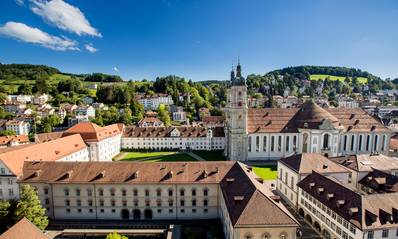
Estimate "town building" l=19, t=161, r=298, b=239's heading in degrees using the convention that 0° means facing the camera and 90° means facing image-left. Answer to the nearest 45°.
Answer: approximately 0°

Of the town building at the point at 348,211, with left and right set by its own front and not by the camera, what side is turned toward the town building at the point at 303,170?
right

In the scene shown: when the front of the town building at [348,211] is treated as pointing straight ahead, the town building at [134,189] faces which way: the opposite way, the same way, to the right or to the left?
to the left

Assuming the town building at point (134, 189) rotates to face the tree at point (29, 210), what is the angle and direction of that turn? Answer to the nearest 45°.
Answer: approximately 90° to its right

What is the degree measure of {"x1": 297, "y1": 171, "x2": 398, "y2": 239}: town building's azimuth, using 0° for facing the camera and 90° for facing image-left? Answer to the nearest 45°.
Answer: approximately 45°

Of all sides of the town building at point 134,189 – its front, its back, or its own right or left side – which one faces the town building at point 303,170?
left

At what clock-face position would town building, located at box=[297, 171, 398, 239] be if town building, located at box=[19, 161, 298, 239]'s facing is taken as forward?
town building, located at box=[297, 171, 398, 239] is roughly at 10 o'clock from town building, located at box=[19, 161, 298, 239].
